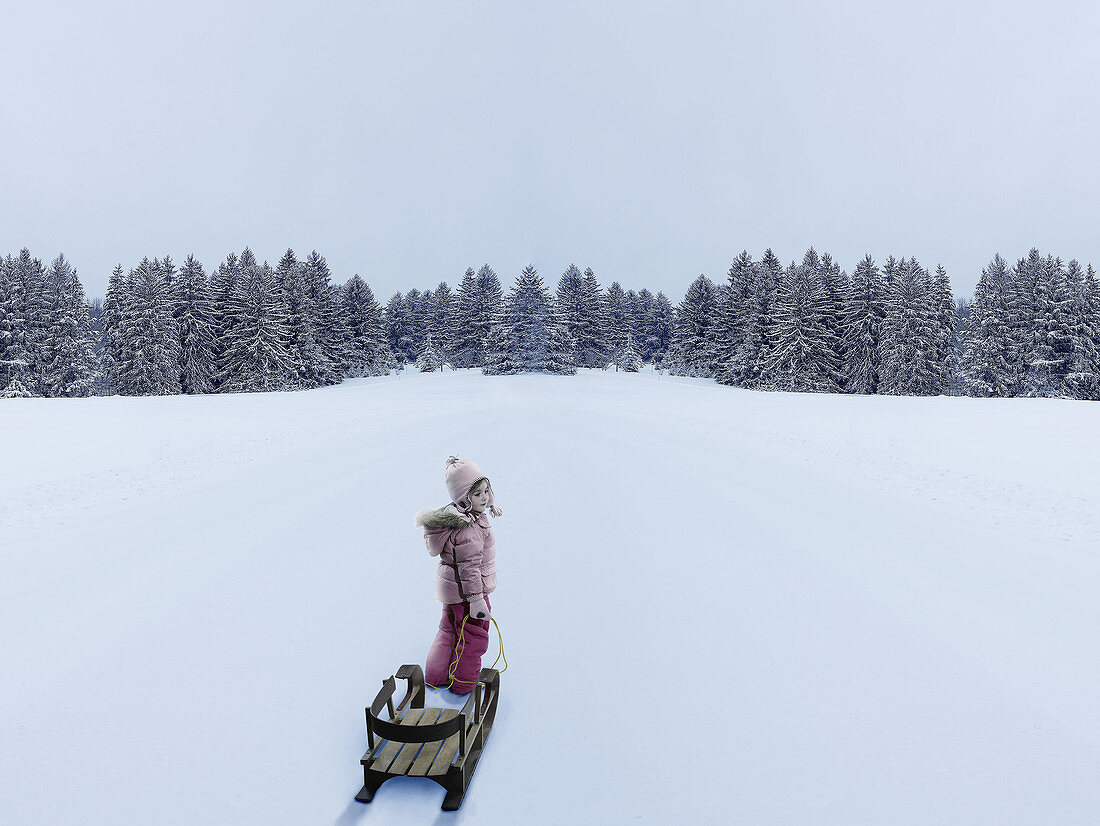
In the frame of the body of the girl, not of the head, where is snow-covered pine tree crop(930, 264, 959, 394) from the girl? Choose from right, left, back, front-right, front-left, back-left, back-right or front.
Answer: front-left

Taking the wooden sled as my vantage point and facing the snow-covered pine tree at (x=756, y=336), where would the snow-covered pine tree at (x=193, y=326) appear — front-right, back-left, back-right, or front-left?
front-left

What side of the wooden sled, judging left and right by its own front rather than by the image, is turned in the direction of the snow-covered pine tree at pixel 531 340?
front

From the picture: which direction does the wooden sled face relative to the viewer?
away from the camera

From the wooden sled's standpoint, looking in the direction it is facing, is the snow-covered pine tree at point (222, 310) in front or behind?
in front

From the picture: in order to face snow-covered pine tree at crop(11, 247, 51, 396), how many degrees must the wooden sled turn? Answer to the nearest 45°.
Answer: approximately 45° to its left

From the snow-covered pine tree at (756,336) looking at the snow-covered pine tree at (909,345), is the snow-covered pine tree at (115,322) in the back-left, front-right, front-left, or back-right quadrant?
back-right

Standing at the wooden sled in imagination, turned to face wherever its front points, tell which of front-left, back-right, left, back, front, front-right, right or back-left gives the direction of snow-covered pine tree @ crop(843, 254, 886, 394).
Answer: front-right
